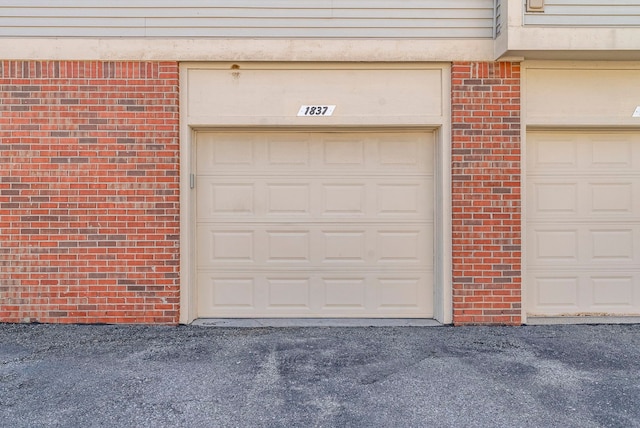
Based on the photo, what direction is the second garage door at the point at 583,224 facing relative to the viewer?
toward the camera

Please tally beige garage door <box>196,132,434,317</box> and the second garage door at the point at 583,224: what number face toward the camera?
2

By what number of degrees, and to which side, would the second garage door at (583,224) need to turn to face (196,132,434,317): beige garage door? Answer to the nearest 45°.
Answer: approximately 45° to its right

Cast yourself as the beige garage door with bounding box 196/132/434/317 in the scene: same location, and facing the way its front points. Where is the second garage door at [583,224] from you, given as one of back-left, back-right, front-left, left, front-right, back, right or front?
left

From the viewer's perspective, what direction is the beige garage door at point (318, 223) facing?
toward the camera
